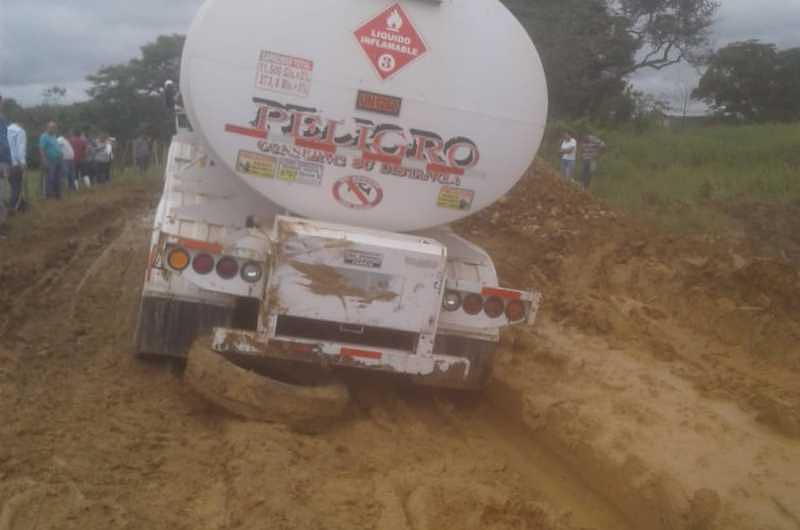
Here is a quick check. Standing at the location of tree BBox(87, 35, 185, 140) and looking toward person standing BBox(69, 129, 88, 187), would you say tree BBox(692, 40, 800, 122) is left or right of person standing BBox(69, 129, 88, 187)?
left

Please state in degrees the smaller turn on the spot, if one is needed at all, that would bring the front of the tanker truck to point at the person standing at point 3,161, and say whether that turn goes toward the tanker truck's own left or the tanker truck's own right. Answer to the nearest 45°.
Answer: approximately 45° to the tanker truck's own left

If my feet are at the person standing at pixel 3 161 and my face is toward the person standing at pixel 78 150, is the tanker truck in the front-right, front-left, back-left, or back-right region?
back-right

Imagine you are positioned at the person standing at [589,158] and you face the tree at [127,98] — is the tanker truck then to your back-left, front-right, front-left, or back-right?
back-left

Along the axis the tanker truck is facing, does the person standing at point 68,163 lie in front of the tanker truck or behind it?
in front

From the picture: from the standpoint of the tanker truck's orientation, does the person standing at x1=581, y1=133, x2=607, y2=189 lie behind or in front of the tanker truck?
in front

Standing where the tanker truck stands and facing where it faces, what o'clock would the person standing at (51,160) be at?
The person standing is roughly at 11 o'clock from the tanker truck.

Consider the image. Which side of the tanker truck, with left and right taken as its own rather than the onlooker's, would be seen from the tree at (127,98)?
front

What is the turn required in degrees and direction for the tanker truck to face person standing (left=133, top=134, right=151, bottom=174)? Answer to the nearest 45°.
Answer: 0° — it already faces them

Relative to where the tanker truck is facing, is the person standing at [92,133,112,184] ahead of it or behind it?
ahead

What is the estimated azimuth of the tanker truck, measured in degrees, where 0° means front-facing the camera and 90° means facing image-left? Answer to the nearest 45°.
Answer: approximately 180°
